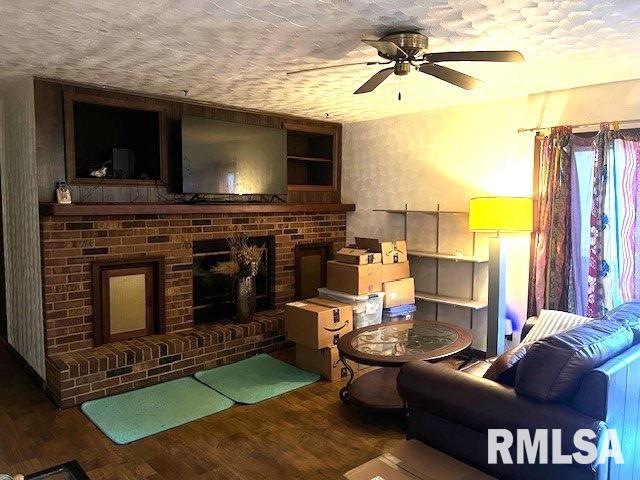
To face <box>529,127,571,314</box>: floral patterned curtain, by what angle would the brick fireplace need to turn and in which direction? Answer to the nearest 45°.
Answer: approximately 45° to its left

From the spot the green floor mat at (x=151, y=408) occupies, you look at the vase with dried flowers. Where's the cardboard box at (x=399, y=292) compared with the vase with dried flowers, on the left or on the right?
right

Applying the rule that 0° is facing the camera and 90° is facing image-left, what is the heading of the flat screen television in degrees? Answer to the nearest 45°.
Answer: approximately 315°

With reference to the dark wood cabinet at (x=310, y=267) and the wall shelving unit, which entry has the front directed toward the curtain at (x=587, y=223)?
the dark wood cabinet

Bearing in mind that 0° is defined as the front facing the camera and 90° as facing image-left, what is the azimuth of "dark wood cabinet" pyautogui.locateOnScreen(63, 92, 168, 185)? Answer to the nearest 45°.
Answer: approximately 315°

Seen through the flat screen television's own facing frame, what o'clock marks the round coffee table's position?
The round coffee table is roughly at 12 o'clock from the flat screen television.

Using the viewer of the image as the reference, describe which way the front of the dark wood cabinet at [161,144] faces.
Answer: facing the viewer and to the right of the viewer

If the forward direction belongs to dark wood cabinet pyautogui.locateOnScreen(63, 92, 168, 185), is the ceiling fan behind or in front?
in front

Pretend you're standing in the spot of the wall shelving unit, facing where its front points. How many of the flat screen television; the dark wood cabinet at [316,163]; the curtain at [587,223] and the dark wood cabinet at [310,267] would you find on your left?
1

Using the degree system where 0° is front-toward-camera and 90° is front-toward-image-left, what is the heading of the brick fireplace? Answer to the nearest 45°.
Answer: approximately 315°

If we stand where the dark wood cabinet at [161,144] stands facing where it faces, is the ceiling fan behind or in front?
in front

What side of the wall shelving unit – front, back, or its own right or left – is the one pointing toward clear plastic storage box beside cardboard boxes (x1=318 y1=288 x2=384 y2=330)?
front

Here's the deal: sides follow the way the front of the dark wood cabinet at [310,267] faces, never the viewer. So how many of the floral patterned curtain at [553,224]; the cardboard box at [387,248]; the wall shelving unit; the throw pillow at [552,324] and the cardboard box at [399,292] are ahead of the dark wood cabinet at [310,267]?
5

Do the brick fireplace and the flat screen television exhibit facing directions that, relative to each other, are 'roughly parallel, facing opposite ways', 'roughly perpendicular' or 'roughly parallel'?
roughly parallel

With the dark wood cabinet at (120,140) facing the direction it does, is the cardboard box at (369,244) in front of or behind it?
in front
